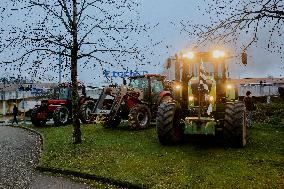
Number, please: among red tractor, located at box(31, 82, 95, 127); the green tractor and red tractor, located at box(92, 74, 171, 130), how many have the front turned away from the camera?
0

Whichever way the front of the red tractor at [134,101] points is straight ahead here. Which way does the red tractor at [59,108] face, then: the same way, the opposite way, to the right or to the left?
the same way

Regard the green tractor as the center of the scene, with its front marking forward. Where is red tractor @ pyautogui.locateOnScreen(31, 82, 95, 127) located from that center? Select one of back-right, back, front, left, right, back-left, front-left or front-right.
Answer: back-right

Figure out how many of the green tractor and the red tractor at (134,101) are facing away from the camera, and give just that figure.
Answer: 0

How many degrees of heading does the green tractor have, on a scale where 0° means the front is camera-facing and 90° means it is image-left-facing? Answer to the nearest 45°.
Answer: approximately 0°

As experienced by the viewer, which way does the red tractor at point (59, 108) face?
facing the viewer and to the left of the viewer

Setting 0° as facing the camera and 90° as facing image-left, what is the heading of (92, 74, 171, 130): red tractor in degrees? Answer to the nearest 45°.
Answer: approximately 45°

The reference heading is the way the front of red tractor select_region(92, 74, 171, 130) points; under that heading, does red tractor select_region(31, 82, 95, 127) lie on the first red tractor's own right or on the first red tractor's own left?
on the first red tractor's own right
